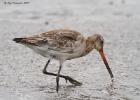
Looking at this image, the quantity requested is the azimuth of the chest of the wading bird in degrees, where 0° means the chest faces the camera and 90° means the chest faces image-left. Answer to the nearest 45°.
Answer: approximately 270°
